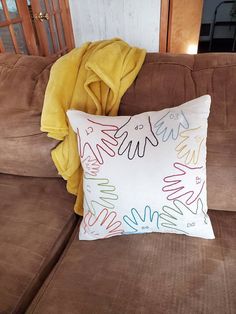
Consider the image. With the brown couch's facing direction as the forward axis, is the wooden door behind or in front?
behind

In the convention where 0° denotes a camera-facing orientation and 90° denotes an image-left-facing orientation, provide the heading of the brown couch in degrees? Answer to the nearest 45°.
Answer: approximately 0°
